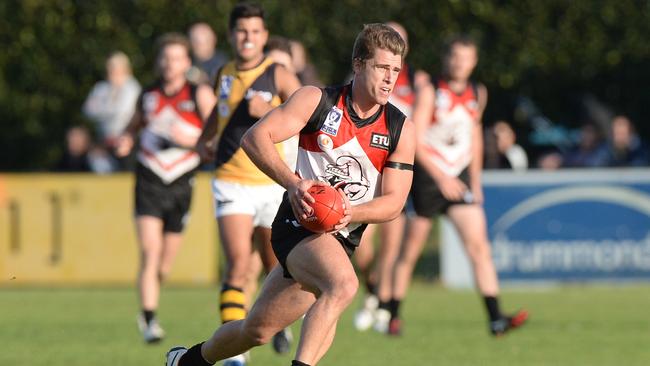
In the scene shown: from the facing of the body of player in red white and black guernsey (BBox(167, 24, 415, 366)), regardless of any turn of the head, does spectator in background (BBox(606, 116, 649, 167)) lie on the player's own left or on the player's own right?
on the player's own left

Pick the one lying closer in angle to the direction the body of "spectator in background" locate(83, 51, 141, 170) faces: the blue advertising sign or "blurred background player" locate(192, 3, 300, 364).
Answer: the blurred background player

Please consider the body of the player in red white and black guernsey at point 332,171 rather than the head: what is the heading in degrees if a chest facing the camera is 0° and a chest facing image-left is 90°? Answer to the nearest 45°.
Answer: approximately 315°

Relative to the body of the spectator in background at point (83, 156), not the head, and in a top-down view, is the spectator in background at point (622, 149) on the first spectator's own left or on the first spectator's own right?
on the first spectator's own left

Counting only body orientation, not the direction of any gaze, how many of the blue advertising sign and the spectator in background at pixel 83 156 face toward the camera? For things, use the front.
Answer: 2

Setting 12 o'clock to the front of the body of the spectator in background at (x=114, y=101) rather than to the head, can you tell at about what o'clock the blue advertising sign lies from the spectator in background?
The blue advertising sign is roughly at 10 o'clock from the spectator in background.

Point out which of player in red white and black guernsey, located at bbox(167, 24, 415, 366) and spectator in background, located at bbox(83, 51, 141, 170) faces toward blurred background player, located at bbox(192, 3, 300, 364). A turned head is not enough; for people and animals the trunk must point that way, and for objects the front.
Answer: the spectator in background
